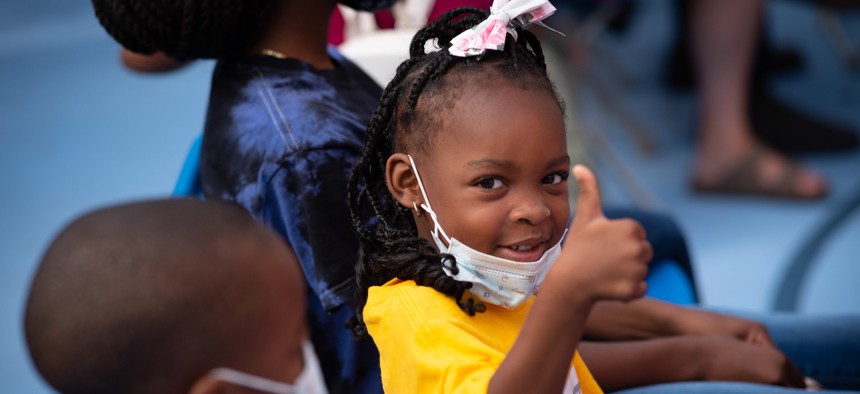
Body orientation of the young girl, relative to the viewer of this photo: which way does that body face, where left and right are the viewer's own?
facing the viewer and to the right of the viewer

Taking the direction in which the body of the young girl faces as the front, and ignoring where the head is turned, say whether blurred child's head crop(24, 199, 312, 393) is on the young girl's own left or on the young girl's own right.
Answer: on the young girl's own right
